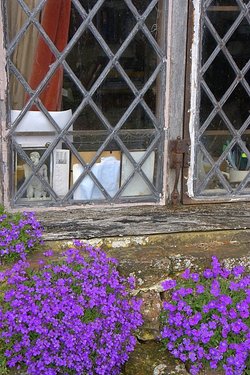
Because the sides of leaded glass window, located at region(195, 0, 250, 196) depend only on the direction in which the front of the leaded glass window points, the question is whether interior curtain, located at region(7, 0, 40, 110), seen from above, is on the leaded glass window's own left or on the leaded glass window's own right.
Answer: on the leaded glass window's own right

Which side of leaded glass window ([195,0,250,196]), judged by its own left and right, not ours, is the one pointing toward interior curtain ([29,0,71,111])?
right

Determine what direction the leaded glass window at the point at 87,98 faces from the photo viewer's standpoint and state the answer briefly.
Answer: facing the viewer

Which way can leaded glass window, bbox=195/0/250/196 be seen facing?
toward the camera

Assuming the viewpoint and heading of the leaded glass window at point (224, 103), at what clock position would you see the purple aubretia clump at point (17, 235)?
The purple aubretia clump is roughly at 2 o'clock from the leaded glass window.

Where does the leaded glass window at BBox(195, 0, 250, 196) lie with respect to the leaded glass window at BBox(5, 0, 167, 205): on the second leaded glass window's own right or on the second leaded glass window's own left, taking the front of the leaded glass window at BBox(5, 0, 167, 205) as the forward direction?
on the second leaded glass window's own left

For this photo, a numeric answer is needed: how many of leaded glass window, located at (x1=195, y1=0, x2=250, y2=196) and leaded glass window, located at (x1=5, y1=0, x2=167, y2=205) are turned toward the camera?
2

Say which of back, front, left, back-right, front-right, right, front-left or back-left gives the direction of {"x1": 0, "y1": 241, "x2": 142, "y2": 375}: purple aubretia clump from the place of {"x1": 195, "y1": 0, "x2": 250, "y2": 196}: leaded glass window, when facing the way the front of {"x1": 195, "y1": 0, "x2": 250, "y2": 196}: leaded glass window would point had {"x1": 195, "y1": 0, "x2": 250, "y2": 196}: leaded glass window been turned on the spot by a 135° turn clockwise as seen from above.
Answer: left
